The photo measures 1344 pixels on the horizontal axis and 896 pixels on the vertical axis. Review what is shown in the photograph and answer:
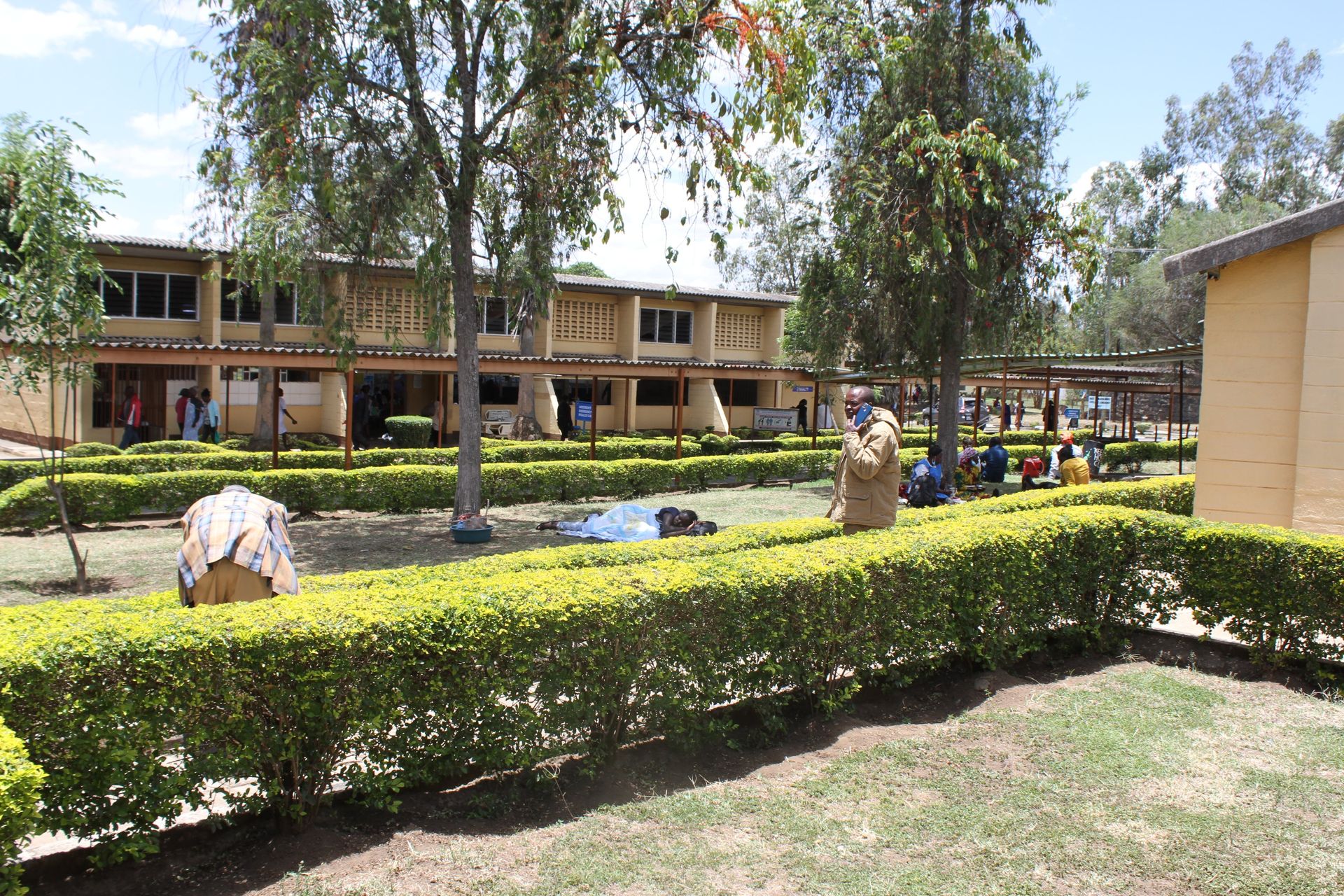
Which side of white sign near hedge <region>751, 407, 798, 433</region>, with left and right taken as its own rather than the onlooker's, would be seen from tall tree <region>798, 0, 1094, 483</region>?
front

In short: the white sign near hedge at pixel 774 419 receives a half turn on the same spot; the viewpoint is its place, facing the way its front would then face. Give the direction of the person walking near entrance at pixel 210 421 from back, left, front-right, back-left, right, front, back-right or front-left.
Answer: back-left

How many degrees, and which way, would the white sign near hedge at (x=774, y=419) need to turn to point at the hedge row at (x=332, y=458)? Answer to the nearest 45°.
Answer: approximately 45° to its right

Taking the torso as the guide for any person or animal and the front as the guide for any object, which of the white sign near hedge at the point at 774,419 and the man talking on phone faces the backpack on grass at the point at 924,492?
the white sign near hedge

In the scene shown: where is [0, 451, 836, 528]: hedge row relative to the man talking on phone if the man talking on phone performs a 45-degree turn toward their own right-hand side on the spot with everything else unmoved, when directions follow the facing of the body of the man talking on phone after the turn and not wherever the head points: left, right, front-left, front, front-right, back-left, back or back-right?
front

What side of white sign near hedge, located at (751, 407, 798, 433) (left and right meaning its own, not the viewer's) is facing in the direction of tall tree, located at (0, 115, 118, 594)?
front

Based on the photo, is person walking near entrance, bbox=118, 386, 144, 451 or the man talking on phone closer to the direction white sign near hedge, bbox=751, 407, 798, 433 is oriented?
the man talking on phone

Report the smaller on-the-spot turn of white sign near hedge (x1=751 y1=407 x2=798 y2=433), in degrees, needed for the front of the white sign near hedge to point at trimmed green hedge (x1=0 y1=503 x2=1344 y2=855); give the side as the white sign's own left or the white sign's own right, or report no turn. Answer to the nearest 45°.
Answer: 0° — it already faces it
